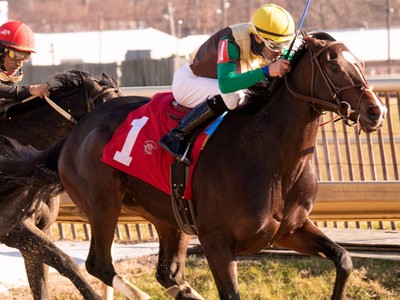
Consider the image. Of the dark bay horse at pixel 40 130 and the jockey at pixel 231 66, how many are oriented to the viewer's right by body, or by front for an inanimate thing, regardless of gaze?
2

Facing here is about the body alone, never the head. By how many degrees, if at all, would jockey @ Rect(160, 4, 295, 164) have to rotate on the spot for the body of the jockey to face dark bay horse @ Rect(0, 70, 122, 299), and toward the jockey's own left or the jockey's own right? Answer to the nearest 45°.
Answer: approximately 135° to the jockey's own left

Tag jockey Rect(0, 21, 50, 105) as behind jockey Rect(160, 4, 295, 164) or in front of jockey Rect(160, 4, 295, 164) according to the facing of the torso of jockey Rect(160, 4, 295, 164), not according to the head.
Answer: behind

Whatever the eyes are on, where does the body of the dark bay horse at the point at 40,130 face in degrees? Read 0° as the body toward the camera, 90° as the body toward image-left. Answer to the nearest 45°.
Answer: approximately 270°

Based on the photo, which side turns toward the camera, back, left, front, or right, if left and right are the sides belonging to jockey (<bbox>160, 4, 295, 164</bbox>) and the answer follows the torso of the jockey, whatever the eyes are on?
right

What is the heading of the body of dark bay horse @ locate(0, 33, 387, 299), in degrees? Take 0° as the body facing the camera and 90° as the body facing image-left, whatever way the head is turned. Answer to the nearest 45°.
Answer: approximately 315°

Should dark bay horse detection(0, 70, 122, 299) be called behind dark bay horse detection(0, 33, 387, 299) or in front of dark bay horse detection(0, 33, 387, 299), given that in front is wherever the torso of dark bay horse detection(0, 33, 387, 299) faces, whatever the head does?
behind

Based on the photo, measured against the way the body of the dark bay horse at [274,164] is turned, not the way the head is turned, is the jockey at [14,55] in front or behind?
behind
